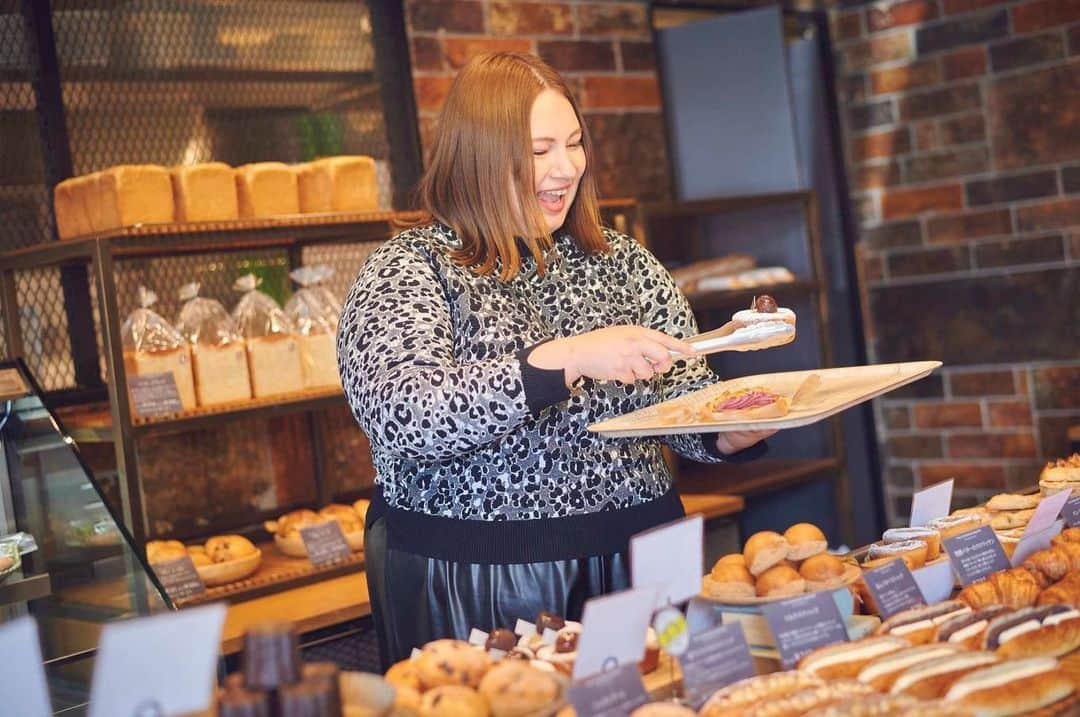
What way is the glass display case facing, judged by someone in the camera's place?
facing to the right of the viewer

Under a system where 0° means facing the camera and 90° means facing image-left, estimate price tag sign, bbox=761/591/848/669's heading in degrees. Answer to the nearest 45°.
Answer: approximately 0°

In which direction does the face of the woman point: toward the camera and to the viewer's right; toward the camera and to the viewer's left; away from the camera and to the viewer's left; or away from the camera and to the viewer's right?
toward the camera and to the viewer's right

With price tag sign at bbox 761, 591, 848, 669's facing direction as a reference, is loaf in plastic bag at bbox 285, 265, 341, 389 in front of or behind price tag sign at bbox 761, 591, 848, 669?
behind
